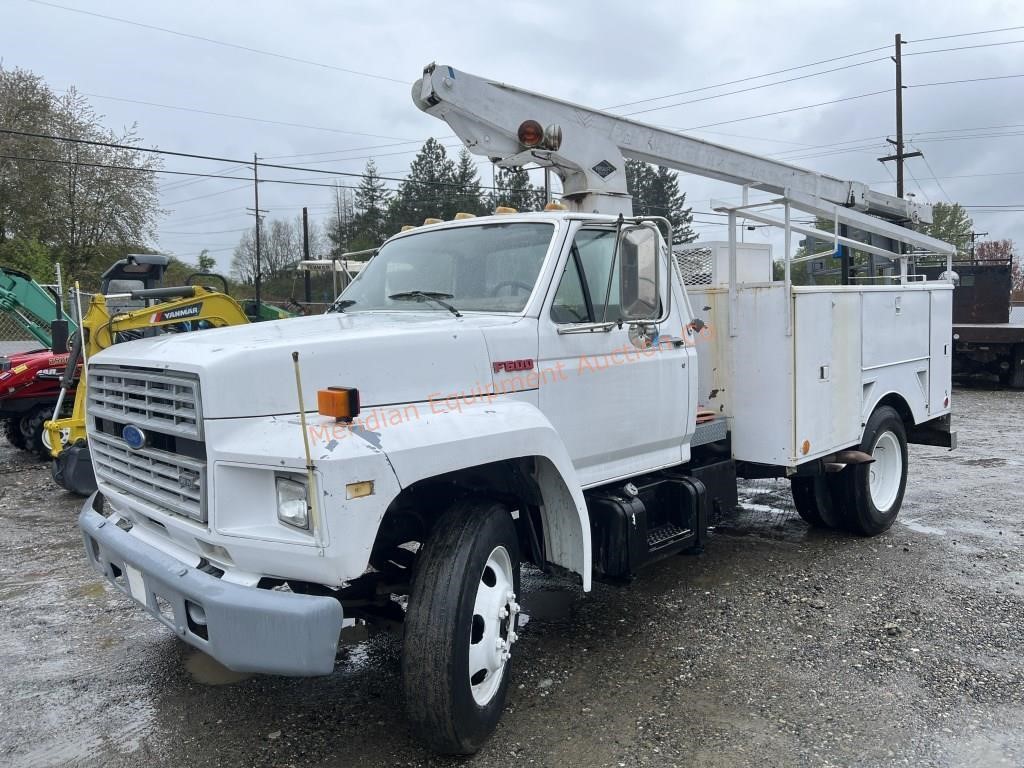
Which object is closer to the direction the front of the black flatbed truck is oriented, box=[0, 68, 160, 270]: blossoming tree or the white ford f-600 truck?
the blossoming tree

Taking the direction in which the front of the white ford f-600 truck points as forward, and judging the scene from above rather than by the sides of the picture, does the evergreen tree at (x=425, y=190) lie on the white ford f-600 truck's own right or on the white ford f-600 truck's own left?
on the white ford f-600 truck's own right

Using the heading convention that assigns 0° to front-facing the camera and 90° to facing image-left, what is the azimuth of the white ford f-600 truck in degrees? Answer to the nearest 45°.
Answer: approximately 45°

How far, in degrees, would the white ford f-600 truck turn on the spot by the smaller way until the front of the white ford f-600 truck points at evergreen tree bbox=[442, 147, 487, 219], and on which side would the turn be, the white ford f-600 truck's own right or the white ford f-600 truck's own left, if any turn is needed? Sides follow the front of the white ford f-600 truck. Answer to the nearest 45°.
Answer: approximately 135° to the white ford f-600 truck's own right

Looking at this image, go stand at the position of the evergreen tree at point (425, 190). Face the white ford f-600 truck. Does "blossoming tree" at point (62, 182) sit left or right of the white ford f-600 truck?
right

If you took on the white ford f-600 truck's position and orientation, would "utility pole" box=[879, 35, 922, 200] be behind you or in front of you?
behind

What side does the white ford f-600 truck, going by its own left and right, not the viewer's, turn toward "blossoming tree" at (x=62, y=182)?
right
